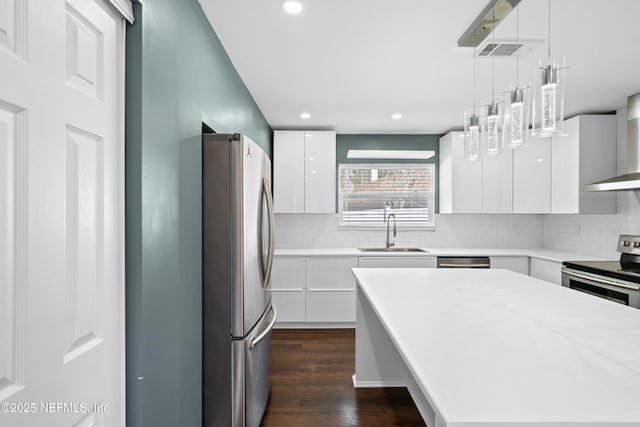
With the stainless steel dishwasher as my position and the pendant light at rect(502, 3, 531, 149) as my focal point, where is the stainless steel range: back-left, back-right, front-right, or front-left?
front-left

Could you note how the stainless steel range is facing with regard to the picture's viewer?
facing the viewer and to the left of the viewer

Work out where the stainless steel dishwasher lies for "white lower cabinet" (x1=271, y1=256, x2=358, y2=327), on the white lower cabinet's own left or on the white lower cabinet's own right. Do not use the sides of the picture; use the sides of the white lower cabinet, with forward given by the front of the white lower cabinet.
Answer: on the white lower cabinet's own left

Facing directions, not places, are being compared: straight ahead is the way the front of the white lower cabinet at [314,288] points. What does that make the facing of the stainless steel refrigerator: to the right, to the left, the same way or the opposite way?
to the left

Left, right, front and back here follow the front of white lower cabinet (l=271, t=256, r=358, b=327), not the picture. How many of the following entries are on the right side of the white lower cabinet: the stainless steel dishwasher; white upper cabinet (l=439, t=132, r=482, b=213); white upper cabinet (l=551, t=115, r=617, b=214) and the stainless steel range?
0

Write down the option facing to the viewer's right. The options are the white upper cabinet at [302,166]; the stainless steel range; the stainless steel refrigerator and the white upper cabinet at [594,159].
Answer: the stainless steel refrigerator

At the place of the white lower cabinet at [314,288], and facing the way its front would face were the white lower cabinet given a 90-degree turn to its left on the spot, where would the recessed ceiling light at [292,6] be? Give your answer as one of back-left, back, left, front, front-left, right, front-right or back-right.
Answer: right

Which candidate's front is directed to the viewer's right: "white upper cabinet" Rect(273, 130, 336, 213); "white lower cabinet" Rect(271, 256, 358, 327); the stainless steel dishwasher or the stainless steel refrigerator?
the stainless steel refrigerator

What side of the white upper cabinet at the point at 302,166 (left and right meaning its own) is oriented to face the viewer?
front

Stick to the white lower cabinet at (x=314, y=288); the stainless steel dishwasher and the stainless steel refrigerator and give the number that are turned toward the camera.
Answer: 2

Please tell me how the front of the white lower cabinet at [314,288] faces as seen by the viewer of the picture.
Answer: facing the viewer

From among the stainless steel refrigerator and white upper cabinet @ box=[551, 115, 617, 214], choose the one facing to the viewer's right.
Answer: the stainless steel refrigerator

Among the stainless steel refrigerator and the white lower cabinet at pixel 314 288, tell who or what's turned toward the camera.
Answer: the white lower cabinet

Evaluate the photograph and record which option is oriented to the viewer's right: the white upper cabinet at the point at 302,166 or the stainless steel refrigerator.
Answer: the stainless steel refrigerator

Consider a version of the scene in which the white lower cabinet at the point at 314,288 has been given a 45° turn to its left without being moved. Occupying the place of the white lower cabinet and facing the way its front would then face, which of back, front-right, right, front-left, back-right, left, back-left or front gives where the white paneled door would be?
front-right

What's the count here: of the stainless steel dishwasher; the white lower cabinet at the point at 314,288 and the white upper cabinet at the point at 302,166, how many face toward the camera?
3

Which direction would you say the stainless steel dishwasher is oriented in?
toward the camera

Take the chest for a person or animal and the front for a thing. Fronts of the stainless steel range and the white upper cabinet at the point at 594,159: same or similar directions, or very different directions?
same or similar directions

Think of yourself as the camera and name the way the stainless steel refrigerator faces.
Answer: facing to the right of the viewer

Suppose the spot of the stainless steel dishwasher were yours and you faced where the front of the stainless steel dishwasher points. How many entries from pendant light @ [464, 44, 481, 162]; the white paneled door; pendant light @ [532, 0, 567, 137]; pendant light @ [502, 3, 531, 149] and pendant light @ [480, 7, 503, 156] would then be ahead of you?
5
